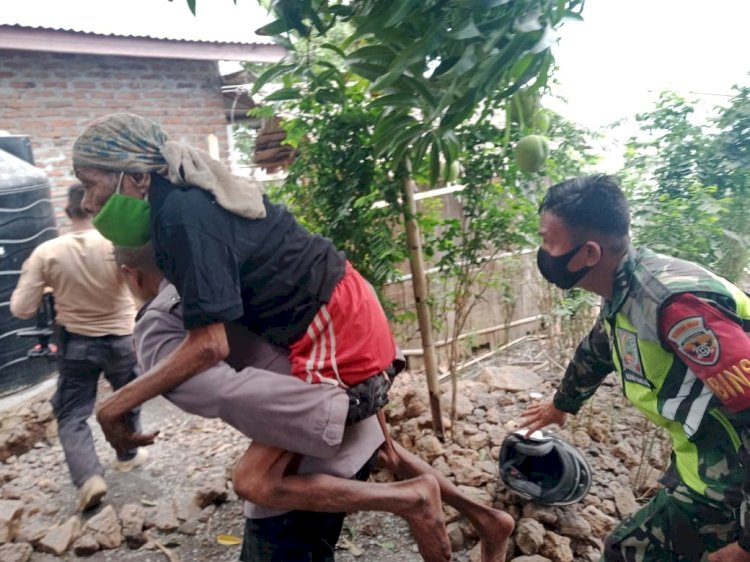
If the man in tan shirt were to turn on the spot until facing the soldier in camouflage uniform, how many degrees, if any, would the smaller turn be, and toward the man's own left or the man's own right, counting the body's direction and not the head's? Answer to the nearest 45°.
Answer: approximately 135° to the man's own right

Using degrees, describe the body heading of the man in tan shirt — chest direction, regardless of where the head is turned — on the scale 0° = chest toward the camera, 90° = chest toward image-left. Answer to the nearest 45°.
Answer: approximately 180°

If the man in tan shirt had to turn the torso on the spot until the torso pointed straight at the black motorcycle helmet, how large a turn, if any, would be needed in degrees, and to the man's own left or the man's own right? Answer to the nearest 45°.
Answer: approximately 135° to the man's own right

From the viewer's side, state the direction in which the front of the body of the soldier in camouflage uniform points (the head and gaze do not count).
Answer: to the viewer's left

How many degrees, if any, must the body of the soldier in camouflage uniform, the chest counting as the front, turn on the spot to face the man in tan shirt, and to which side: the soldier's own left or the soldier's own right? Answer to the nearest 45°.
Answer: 0° — they already face them

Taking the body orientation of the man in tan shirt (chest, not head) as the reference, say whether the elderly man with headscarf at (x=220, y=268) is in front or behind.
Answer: behind

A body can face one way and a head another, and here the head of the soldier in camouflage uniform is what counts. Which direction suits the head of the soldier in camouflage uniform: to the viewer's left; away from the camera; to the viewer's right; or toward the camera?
to the viewer's left

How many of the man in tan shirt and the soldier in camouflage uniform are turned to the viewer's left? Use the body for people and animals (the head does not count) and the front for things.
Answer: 1

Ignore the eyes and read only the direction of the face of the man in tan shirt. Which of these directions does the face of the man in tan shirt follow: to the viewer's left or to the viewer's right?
to the viewer's left
